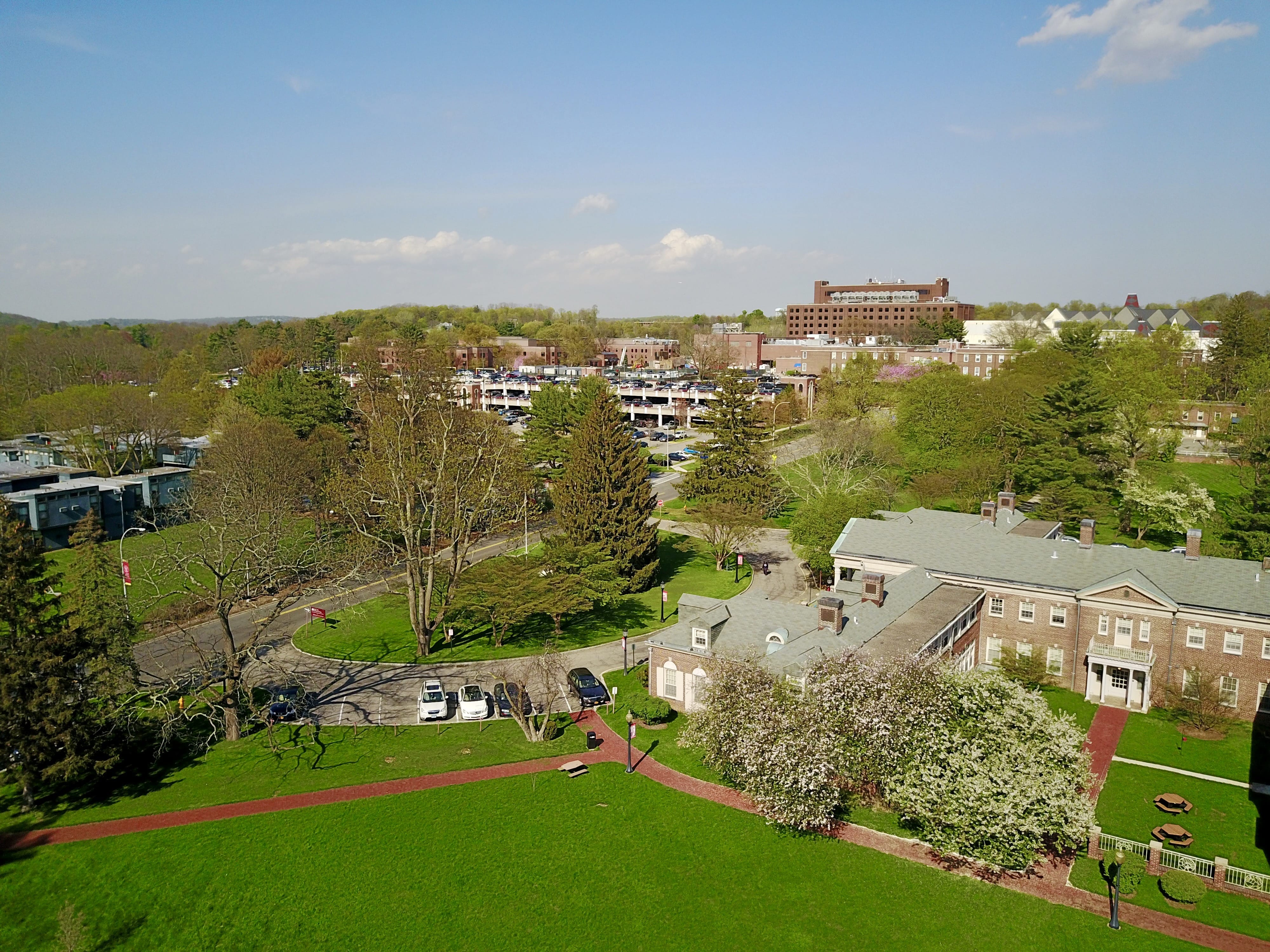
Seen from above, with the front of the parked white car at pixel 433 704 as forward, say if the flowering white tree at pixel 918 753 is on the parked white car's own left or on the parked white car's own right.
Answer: on the parked white car's own left

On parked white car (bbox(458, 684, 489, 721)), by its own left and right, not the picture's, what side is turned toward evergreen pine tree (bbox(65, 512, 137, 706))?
right

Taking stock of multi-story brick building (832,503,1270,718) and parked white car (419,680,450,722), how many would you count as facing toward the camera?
2

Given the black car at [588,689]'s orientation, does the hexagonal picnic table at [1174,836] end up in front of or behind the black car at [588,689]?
in front

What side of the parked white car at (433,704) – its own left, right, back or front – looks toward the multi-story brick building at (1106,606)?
left

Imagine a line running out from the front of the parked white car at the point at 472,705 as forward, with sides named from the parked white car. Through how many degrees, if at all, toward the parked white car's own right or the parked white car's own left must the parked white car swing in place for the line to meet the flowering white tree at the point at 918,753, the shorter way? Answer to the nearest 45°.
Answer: approximately 45° to the parked white car's own left

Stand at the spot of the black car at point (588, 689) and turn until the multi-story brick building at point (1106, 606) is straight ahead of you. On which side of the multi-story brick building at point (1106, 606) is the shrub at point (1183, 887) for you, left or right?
right

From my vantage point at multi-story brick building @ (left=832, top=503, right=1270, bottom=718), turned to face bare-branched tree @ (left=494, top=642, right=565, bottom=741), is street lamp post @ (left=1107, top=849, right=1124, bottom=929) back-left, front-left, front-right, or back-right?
front-left

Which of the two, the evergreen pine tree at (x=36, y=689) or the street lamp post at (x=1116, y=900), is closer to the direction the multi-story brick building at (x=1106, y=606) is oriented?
the street lamp post

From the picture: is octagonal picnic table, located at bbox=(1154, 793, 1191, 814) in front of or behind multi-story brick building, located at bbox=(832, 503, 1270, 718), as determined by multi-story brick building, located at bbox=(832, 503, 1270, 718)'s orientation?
in front

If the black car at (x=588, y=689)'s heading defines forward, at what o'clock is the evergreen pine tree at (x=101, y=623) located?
The evergreen pine tree is roughly at 4 o'clock from the black car.

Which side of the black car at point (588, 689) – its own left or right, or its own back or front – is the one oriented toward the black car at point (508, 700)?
right

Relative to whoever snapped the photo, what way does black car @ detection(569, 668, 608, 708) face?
facing the viewer and to the right of the viewer

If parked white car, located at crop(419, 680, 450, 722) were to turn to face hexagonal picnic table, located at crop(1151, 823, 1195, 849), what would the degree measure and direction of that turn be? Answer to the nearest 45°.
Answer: approximately 45° to its left

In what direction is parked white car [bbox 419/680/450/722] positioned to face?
toward the camera

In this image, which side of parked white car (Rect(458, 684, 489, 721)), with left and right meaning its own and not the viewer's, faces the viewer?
front
